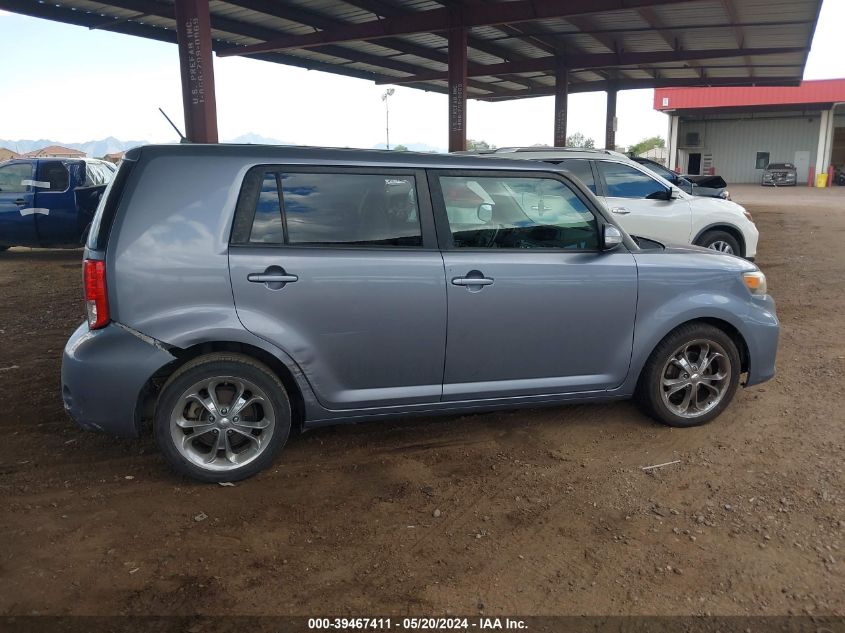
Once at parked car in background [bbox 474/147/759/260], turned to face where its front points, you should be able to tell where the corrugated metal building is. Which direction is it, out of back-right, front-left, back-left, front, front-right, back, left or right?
left

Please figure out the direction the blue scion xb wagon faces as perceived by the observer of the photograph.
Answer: facing to the right of the viewer

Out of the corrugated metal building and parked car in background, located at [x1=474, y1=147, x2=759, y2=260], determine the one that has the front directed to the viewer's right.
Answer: the parked car in background

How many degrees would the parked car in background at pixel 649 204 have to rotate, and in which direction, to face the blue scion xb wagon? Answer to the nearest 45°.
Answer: approximately 90° to its right

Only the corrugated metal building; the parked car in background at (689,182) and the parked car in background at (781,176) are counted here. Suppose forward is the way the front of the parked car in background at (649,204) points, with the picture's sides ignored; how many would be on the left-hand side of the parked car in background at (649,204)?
3

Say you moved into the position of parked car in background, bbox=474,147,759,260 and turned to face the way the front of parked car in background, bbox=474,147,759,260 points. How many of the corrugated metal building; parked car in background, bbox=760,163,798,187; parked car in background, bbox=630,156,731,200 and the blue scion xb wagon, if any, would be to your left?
3

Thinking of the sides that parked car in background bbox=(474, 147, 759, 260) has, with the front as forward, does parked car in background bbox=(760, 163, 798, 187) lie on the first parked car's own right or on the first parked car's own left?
on the first parked car's own left

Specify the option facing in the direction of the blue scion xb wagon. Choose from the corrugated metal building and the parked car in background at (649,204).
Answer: the corrugated metal building

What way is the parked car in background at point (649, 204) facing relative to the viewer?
to the viewer's right

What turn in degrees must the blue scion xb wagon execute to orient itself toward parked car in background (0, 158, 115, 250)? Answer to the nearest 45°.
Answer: approximately 135° to its left
